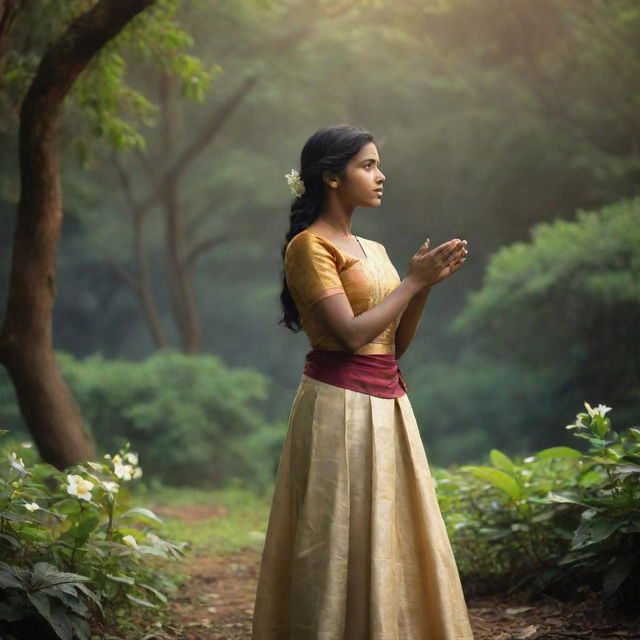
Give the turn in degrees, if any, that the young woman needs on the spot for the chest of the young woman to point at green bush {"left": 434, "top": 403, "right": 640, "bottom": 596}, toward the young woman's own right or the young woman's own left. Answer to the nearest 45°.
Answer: approximately 45° to the young woman's own left

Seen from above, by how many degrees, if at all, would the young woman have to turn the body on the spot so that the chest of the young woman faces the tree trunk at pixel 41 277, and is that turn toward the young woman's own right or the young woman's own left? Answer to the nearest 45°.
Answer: approximately 135° to the young woman's own left

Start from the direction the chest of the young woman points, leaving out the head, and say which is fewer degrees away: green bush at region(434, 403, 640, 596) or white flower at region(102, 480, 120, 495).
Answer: the green bush

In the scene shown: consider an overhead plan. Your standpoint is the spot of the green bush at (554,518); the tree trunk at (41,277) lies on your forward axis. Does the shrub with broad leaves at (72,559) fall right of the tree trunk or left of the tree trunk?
left

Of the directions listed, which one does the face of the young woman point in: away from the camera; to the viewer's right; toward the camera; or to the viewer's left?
to the viewer's right

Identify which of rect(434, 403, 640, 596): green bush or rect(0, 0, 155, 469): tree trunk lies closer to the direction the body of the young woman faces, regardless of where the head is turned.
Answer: the green bush

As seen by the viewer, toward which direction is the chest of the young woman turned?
to the viewer's right
